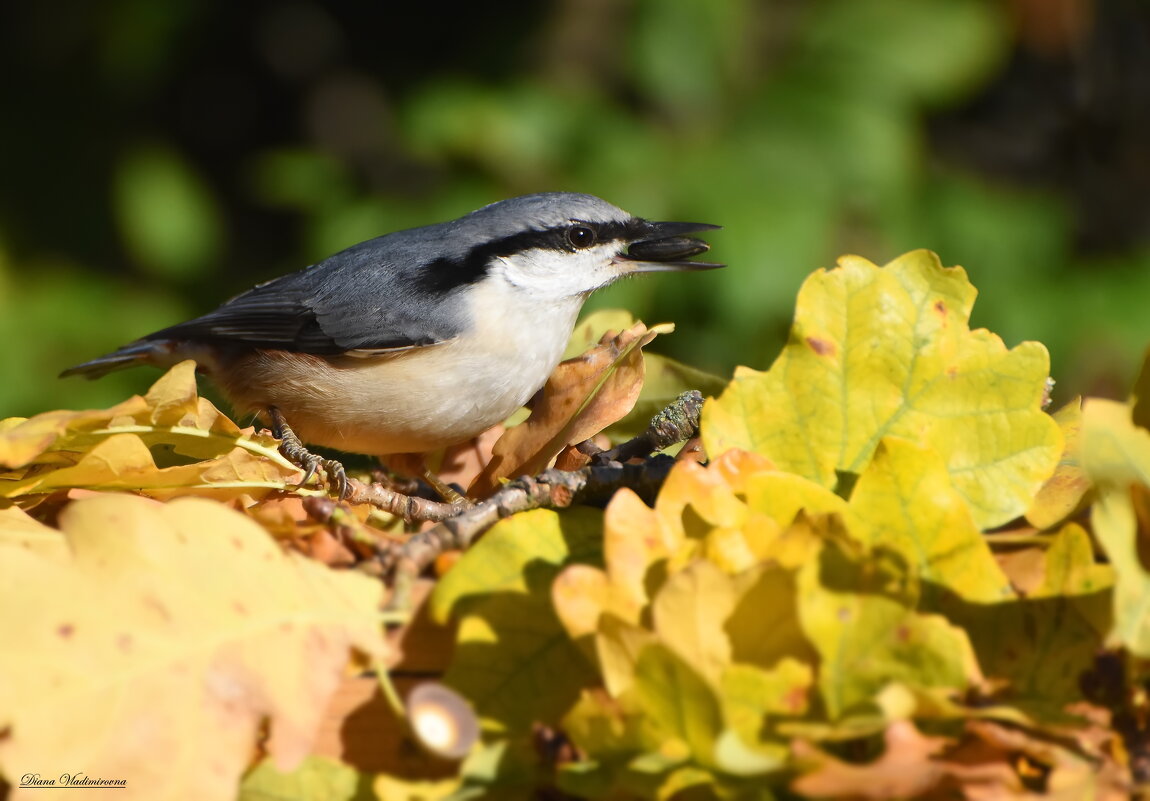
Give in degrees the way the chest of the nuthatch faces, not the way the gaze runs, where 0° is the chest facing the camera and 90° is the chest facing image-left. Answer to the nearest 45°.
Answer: approximately 270°

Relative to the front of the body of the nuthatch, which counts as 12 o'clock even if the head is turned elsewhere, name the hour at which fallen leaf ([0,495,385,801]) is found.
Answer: The fallen leaf is roughly at 3 o'clock from the nuthatch.

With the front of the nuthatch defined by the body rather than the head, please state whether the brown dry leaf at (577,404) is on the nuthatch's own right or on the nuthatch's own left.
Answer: on the nuthatch's own right

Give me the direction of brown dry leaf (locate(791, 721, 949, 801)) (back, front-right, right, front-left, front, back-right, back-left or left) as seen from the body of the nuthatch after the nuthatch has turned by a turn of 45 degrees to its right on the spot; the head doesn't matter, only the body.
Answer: front-right
